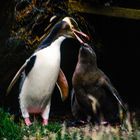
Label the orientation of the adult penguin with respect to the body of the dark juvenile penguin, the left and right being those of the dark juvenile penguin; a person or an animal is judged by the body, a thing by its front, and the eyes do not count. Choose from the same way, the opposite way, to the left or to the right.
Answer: to the left

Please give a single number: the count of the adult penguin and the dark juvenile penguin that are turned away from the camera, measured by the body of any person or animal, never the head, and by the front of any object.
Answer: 0

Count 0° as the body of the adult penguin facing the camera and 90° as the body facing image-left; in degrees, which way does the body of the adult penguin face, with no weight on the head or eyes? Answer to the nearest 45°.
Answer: approximately 315°

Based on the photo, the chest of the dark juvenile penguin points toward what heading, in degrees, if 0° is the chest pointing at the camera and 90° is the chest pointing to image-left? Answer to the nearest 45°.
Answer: approximately 45°

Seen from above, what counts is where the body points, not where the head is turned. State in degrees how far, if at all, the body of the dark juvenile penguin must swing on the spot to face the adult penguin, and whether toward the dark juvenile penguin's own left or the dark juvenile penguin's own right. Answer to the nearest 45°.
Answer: approximately 45° to the dark juvenile penguin's own right

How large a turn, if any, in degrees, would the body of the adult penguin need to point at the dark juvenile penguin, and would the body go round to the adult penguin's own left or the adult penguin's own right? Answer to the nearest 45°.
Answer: approximately 45° to the adult penguin's own left
